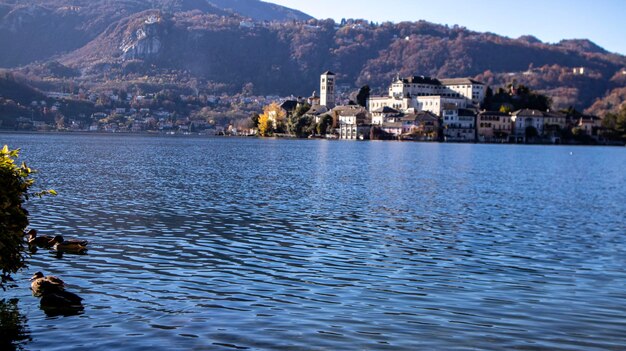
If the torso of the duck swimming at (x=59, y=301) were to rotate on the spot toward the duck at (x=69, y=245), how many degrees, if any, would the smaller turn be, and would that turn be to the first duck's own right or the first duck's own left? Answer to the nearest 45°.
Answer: approximately 90° to the first duck's own right

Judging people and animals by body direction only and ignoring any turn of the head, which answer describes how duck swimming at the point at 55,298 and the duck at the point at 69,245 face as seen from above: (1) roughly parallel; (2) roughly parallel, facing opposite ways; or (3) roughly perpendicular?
roughly parallel

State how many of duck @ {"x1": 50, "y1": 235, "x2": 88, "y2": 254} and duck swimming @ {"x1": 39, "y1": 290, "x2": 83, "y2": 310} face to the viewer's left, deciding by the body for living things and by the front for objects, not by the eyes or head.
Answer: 2

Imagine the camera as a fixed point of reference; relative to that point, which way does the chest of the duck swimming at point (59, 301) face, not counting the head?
to the viewer's left

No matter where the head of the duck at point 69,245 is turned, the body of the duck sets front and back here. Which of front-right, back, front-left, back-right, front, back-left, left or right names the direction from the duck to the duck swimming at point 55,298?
left

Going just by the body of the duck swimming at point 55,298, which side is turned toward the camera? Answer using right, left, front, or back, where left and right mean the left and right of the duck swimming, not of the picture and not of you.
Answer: left

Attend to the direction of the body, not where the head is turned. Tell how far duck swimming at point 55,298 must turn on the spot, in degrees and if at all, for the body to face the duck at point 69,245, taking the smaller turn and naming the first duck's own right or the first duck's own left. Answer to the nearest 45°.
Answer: approximately 90° to the first duck's own right

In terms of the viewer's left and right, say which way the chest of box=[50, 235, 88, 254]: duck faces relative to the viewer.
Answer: facing to the left of the viewer
